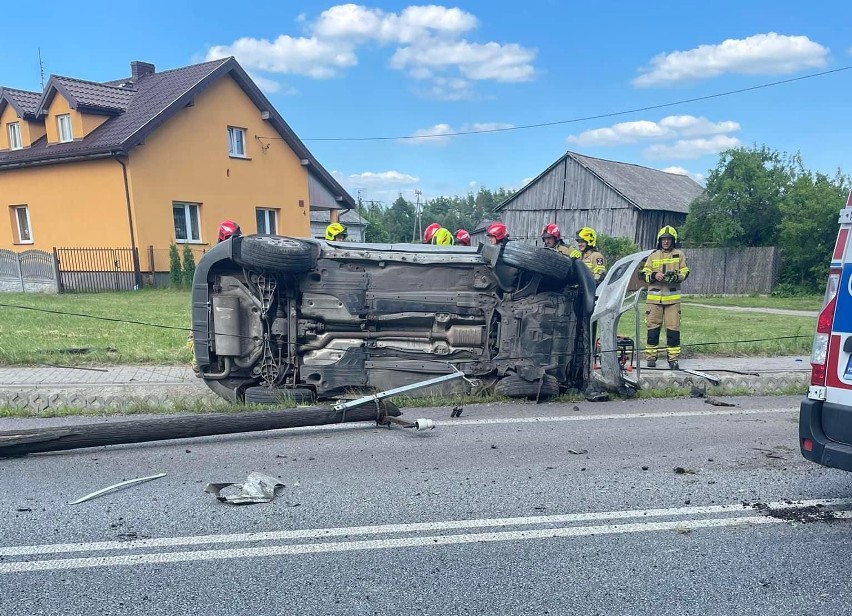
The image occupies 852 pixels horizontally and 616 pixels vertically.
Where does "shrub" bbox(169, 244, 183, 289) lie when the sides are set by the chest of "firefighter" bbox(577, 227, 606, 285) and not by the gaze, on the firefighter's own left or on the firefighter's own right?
on the firefighter's own right

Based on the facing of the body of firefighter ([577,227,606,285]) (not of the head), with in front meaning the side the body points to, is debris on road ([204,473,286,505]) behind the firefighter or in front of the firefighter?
in front

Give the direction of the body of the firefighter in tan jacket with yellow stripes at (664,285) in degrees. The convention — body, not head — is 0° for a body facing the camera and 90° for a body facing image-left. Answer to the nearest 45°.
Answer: approximately 0°

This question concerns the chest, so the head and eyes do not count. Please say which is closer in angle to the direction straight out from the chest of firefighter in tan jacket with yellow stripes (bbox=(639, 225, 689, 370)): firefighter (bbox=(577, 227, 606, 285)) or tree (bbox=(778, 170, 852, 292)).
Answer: the firefighter

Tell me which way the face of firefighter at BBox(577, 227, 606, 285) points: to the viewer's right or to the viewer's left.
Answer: to the viewer's left

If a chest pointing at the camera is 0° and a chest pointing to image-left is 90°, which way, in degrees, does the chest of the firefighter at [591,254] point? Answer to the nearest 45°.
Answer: approximately 45°

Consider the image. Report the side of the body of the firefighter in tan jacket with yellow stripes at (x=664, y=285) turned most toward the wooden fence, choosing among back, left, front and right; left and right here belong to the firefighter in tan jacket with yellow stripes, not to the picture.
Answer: back
